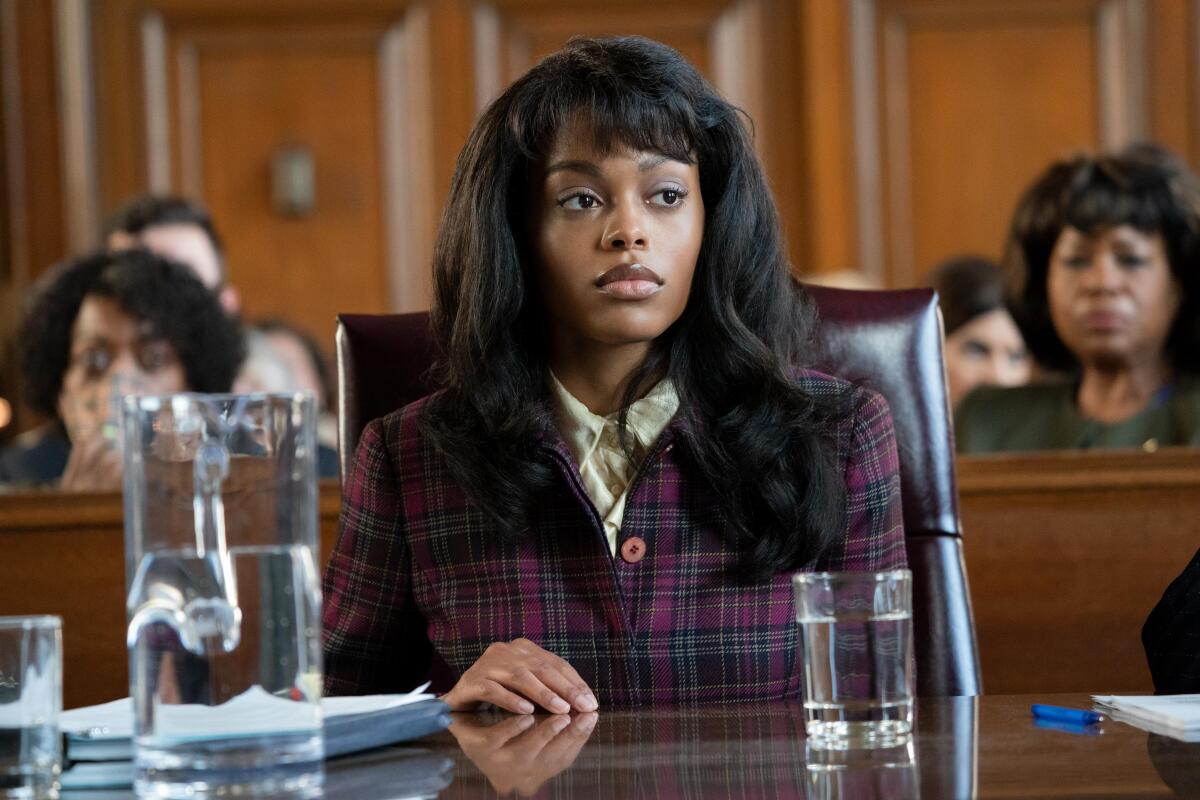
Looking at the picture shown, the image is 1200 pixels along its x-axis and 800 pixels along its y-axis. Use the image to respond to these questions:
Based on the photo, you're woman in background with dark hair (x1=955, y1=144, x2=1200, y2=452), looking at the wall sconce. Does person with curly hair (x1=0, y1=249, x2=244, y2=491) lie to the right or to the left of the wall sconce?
left

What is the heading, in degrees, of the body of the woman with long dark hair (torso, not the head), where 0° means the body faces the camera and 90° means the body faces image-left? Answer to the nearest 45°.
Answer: approximately 0°

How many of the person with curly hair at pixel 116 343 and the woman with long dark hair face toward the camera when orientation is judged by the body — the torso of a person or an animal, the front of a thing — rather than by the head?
2

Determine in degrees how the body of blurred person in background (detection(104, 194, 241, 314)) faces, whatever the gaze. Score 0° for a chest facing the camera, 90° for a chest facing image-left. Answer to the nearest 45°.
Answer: approximately 0°

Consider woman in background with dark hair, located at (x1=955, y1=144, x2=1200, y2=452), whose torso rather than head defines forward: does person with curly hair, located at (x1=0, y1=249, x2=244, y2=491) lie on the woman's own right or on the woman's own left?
on the woman's own right

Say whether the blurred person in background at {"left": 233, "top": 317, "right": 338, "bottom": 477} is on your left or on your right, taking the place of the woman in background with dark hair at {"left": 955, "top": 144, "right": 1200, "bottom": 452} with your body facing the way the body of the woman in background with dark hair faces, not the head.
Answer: on your right

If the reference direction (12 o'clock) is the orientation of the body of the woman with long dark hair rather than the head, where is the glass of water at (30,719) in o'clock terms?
The glass of water is roughly at 1 o'clock from the woman with long dark hair.
